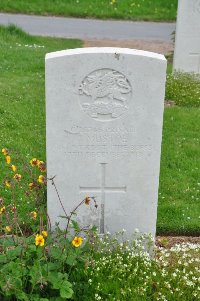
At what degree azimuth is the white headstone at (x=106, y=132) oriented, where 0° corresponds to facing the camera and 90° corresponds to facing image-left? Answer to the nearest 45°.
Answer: approximately 0°

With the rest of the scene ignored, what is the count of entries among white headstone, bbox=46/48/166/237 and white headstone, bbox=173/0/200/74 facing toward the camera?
2

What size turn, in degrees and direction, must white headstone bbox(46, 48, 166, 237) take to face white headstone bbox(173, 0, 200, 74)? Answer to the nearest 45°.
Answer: approximately 180°

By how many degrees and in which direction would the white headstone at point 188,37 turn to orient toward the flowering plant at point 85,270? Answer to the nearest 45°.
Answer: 0° — it already faces it
